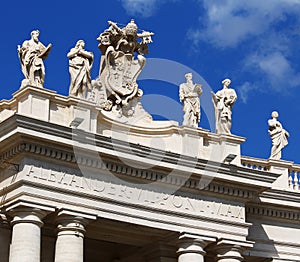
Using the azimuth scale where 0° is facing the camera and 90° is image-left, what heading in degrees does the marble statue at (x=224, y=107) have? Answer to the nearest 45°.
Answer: approximately 0°

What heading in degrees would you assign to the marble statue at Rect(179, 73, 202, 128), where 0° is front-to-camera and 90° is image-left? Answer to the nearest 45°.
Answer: approximately 0°

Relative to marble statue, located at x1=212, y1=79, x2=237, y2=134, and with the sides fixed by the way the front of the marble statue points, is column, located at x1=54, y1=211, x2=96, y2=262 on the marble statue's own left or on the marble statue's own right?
on the marble statue's own right

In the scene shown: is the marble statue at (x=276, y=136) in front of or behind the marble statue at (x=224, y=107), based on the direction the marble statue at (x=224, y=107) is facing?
behind

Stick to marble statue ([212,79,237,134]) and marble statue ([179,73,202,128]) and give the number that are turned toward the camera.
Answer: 2

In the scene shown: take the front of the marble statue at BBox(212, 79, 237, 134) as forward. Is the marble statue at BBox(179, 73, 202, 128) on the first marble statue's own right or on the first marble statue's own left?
on the first marble statue's own right

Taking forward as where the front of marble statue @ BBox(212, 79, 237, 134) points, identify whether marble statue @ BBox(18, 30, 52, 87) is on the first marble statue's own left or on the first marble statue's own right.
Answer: on the first marble statue's own right

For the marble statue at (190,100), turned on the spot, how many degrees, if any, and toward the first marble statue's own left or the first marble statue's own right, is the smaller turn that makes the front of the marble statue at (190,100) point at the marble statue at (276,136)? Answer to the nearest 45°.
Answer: approximately 135° to the first marble statue's own left

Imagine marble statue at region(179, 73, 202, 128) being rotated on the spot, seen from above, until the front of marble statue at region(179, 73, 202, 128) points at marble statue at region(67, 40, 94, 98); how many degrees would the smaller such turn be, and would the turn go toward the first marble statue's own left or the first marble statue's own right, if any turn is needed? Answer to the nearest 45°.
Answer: approximately 45° to the first marble statue's own right

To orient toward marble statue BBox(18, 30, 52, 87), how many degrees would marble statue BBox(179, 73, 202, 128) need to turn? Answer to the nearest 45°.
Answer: approximately 45° to its right
